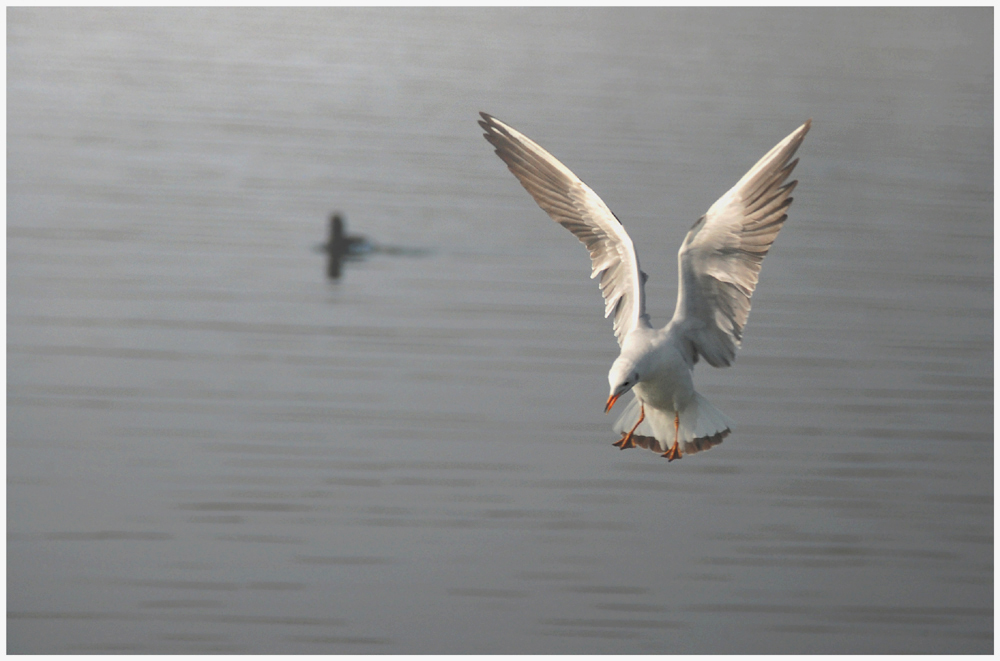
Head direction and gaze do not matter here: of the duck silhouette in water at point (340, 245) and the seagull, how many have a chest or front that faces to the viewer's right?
0

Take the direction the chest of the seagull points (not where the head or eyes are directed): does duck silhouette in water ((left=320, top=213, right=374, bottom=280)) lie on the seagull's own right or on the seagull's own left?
on the seagull's own right

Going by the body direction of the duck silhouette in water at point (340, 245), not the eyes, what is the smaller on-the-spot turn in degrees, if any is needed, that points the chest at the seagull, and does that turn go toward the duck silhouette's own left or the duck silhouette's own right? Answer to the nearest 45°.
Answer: approximately 90° to the duck silhouette's own left

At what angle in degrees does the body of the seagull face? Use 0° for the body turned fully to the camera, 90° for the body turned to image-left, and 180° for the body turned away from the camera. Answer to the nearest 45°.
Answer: approximately 45°

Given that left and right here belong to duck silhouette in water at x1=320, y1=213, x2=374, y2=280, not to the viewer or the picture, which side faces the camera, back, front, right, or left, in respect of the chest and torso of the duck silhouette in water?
left
